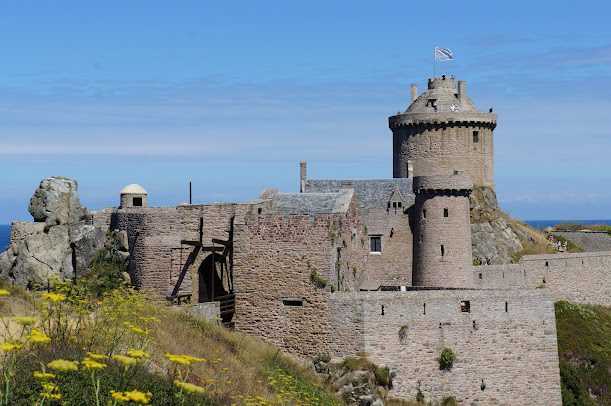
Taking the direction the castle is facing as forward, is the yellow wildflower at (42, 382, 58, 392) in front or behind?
in front

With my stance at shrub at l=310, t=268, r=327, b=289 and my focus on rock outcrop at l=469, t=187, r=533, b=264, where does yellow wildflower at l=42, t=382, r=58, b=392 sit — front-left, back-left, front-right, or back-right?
back-right

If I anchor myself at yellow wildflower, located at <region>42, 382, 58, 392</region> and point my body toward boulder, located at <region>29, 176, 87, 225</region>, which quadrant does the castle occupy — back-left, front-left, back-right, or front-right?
front-right

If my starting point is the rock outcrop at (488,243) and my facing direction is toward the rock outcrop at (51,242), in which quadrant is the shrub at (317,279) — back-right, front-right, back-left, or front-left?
front-left

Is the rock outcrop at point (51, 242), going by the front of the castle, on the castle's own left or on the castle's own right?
on the castle's own right

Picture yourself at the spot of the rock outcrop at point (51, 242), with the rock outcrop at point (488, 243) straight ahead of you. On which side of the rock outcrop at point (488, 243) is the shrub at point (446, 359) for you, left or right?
right

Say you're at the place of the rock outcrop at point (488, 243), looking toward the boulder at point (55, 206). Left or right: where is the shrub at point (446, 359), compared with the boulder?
left

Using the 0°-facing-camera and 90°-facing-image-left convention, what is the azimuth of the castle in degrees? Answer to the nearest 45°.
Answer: approximately 45°

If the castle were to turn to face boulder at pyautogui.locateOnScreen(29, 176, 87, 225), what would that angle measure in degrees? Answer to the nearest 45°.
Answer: approximately 90° to its right
